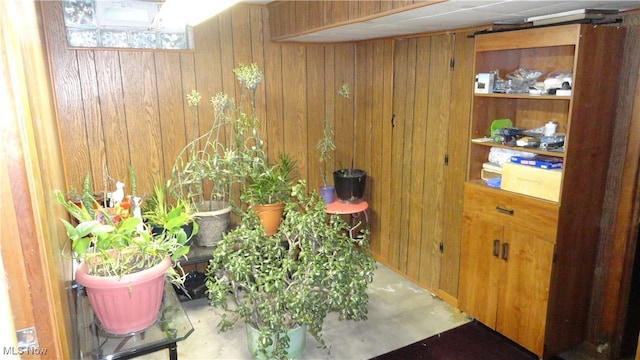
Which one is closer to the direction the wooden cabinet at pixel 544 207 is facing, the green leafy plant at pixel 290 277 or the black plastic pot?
the green leafy plant

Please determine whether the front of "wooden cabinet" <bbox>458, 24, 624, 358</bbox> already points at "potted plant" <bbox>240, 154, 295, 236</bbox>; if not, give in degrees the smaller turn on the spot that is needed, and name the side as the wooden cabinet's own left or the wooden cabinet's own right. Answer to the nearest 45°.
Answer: approximately 45° to the wooden cabinet's own right

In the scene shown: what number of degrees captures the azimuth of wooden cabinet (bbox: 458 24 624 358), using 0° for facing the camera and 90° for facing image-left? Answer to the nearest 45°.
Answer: approximately 45°

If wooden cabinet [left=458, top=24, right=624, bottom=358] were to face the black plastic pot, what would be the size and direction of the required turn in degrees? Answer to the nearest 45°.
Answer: approximately 45° to its right
